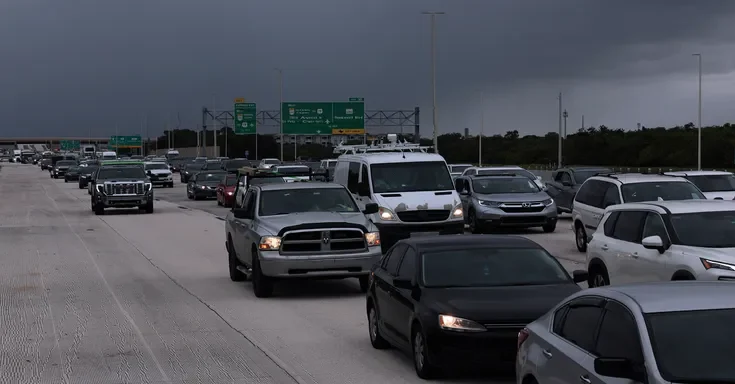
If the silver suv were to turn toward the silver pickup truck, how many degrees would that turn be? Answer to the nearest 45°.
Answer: approximately 45° to its right

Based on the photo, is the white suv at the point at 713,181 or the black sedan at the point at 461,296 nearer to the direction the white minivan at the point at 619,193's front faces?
the black sedan

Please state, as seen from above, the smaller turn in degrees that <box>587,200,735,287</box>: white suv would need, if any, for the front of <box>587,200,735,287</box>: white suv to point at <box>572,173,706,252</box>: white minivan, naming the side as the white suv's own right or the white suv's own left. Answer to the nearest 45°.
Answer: approximately 135° to the white suv's own left

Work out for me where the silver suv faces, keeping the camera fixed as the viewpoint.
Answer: facing the viewer and to the right of the viewer

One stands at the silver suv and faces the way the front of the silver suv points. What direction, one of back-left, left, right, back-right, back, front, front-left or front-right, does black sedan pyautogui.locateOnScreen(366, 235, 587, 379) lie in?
front-right

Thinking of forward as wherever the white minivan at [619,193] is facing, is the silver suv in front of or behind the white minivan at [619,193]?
behind

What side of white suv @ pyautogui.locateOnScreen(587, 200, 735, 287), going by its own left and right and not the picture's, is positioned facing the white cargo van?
back

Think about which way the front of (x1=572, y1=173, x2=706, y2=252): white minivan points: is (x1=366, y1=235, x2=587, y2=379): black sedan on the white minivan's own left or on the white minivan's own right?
on the white minivan's own right

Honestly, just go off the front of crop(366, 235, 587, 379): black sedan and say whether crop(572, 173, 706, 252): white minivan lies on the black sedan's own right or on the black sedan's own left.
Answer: on the black sedan's own left

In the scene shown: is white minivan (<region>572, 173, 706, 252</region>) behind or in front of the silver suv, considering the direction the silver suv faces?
in front

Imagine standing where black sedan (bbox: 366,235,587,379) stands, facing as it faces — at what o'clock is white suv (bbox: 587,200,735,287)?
The white suv is roughly at 9 o'clock from the black sedan.

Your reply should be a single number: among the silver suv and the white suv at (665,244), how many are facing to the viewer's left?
0

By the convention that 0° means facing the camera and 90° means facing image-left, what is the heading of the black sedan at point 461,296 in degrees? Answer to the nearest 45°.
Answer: approximately 315°

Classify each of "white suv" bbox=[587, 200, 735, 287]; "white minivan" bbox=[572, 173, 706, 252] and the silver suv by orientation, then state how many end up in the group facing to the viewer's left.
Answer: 0
